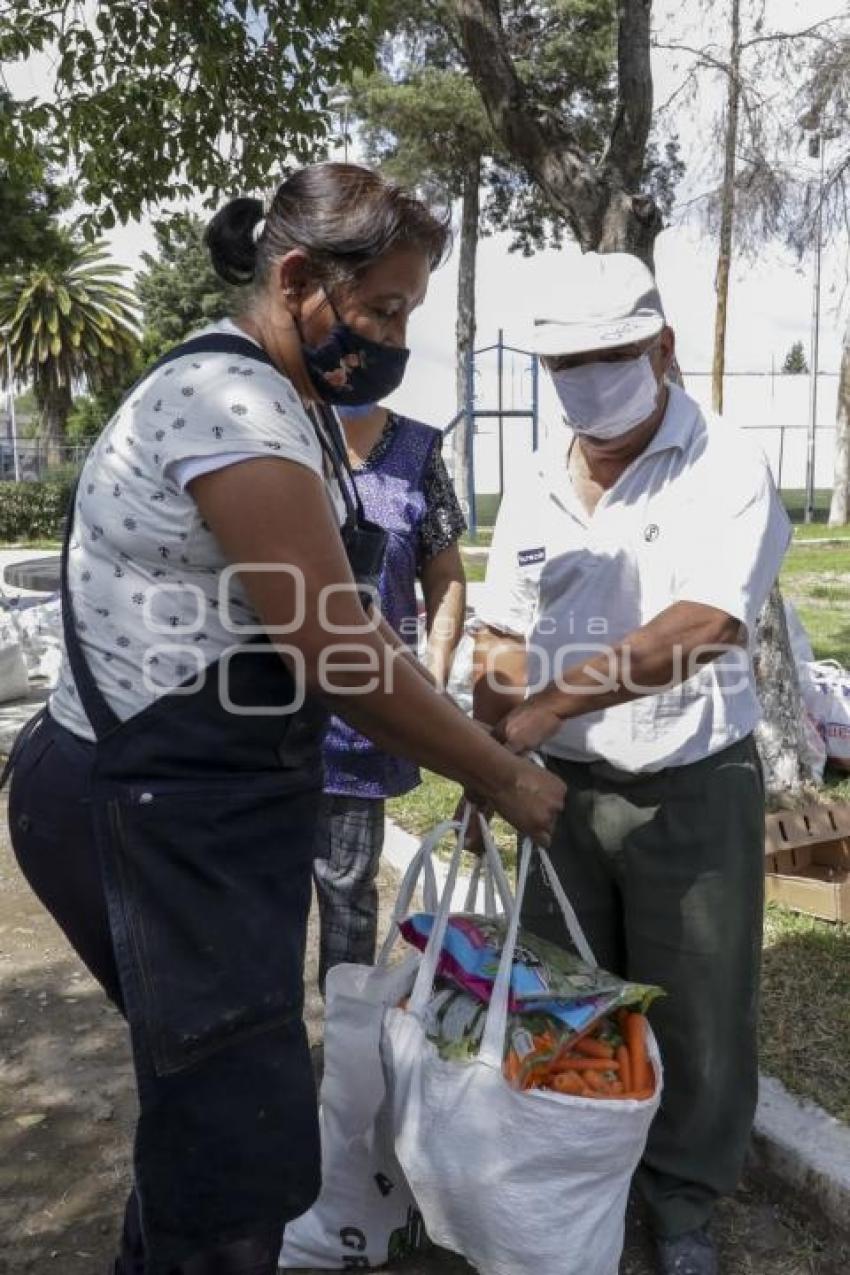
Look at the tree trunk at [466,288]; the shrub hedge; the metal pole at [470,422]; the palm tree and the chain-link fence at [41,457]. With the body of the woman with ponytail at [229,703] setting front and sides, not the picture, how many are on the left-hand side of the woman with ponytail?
5

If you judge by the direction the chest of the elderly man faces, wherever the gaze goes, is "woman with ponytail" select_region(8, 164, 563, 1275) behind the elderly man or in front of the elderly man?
in front

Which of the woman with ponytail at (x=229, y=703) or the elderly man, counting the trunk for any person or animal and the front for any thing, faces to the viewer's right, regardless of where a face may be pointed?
the woman with ponytail

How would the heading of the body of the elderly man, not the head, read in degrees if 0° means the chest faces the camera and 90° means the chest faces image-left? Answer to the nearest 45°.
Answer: approximately 45°

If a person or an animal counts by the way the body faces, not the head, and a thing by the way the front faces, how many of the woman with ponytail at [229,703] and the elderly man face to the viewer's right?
1

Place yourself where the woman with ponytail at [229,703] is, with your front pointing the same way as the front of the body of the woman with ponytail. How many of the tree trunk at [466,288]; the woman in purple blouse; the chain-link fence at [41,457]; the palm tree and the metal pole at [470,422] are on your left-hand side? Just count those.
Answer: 5

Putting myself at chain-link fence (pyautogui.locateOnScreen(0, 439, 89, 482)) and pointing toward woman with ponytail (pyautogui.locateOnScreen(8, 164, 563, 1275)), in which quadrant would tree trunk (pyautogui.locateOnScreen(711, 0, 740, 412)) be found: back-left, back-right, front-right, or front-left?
front-left

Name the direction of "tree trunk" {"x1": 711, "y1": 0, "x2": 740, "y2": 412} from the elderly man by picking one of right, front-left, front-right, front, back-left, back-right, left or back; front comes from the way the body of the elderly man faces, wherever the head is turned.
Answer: back-right

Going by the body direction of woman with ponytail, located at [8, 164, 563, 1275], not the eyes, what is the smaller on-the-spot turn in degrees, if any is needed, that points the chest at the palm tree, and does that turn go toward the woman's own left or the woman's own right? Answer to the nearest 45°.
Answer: approximately 90° to the woman's own left

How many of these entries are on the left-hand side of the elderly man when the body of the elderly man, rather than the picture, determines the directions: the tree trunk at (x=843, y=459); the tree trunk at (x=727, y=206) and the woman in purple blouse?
0

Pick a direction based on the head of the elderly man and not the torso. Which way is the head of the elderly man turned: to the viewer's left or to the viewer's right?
to the viewer's left

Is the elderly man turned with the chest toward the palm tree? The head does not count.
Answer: no

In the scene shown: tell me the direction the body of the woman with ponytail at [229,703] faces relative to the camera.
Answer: to the viewer's right
